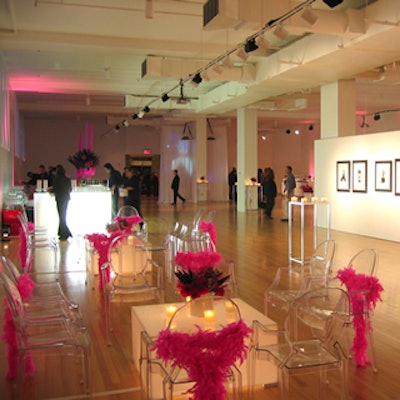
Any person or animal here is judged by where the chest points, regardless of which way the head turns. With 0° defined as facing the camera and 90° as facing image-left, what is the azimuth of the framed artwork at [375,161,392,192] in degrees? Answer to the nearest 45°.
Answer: approximately 45°

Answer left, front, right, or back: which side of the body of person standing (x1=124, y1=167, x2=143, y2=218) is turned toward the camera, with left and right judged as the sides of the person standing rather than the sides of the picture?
left

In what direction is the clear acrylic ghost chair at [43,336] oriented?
to the viewer's right

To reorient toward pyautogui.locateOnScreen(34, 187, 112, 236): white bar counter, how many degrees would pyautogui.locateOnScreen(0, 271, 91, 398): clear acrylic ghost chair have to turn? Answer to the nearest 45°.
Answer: approximately 90° to its left

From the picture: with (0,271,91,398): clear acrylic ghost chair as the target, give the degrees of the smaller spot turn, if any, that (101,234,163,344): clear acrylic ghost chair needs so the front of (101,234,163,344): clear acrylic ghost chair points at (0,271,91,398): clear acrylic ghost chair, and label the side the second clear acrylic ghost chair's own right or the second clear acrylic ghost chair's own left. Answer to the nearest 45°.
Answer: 0° — it already faces it

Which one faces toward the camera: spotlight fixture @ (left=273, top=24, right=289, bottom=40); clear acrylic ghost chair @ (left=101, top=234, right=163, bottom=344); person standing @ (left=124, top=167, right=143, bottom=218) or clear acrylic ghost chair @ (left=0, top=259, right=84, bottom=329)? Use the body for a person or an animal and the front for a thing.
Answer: clear acrylic ghost chair @ (left=101, top=234, right=163, bottom=344)

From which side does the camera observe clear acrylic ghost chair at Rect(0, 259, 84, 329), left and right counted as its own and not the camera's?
right
